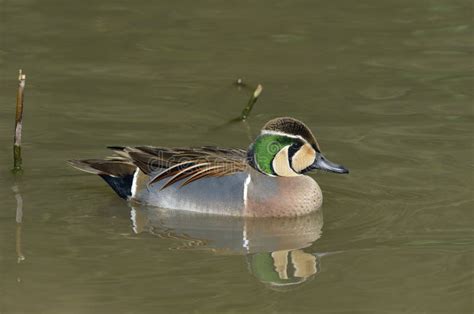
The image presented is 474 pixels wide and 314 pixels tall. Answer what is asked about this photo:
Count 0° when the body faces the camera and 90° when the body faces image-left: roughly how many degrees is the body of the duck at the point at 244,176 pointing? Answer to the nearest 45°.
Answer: approximately 270°

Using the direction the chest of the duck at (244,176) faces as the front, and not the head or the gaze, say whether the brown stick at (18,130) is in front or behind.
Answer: behind

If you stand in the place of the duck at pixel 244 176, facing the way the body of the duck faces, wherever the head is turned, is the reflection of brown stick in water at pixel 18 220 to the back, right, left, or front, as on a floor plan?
back

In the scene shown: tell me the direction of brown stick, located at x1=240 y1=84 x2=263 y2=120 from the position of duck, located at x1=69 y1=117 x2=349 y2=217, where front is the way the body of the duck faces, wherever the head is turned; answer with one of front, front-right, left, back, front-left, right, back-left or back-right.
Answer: left
